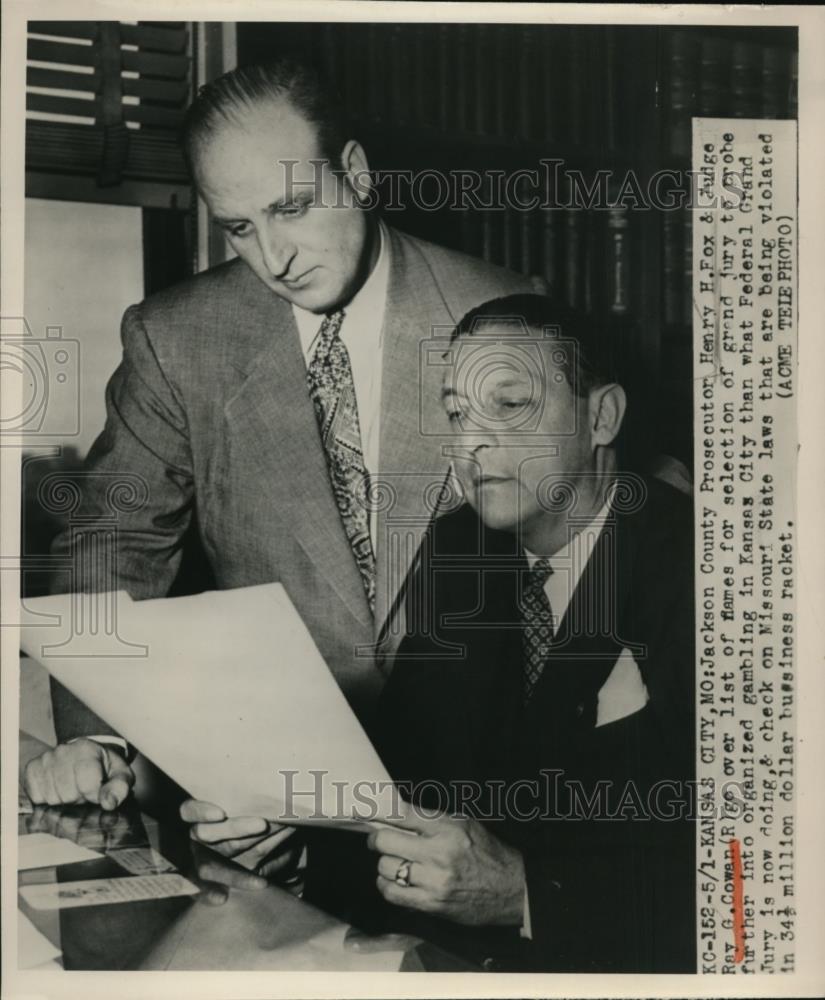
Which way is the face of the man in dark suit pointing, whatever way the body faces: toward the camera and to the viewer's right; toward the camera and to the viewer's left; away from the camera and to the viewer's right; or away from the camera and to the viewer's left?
toward the camera and to the viewer's left

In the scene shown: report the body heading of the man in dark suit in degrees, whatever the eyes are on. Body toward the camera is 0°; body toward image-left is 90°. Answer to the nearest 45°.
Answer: approximately 45°

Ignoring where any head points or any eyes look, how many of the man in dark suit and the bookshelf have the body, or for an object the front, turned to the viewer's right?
0

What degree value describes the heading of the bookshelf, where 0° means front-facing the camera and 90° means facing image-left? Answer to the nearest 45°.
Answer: approximately 0°
